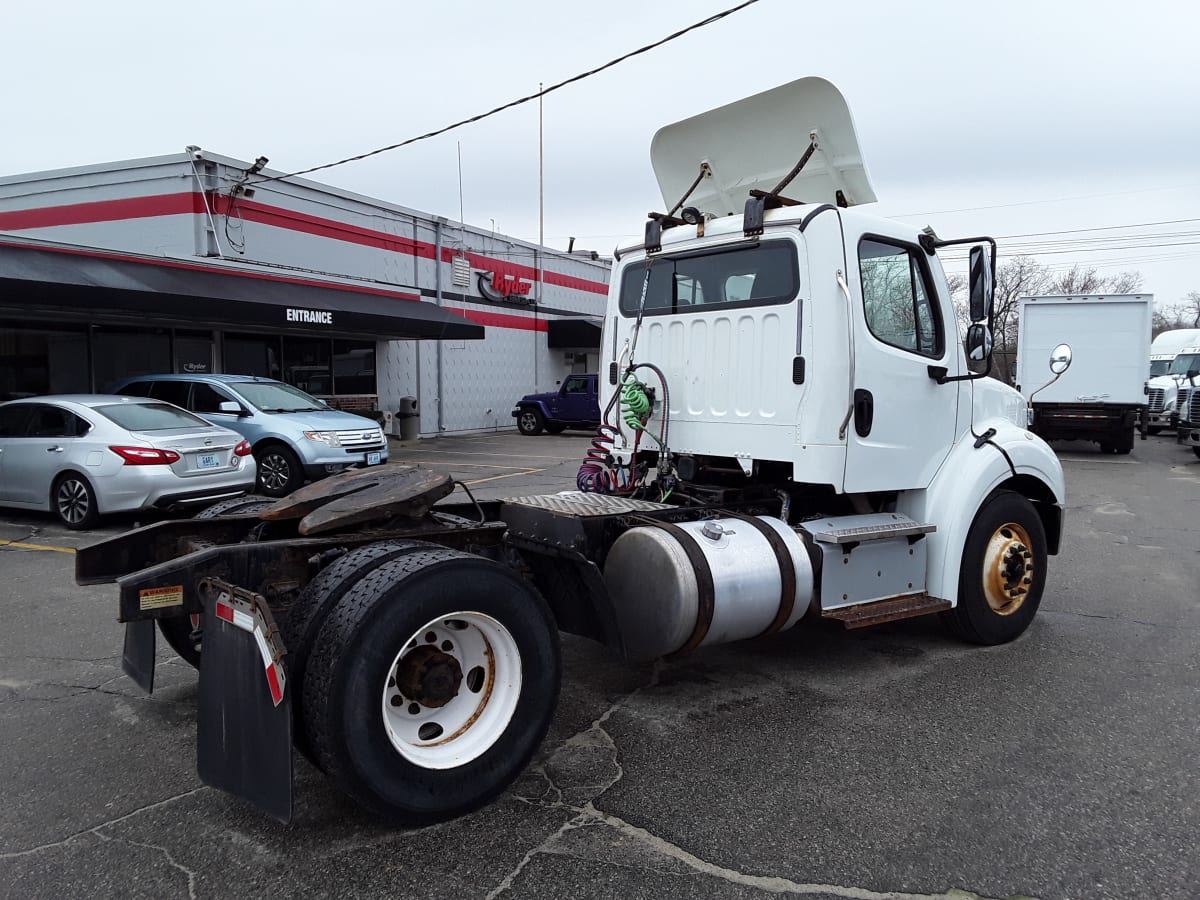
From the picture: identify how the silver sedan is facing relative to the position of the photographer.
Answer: facing away from the viewer and to the left of the viewer

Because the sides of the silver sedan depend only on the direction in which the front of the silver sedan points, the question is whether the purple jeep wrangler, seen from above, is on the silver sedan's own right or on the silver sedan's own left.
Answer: on the silver sedan's own right

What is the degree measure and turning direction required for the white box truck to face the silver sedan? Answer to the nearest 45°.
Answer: approximately 135° to its left

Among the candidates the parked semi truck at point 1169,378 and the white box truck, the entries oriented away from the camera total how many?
1

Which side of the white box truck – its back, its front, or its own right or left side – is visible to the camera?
back

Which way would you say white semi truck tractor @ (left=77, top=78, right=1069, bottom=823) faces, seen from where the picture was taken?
facing away from the viewer and to the right of the viewer

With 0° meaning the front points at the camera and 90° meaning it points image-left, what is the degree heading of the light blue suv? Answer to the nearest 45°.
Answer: approximately 315°

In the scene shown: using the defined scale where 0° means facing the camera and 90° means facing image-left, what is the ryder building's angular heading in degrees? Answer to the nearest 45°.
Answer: approximately 315°

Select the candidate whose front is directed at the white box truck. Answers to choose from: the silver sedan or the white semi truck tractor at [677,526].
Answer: the white semi truck tractor

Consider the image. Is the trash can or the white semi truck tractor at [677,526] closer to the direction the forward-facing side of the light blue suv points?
the white semi truck tractor

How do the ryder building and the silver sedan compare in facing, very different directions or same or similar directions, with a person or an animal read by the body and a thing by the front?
very different directions

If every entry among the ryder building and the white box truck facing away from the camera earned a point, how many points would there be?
1

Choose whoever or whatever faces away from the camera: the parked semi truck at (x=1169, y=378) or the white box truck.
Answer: the white box truck
